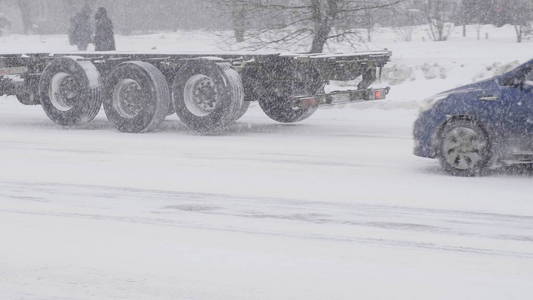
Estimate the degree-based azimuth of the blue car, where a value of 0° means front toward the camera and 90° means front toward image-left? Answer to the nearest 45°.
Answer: approximately 90°

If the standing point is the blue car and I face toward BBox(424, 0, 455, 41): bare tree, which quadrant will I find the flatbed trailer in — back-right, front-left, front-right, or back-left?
front-left

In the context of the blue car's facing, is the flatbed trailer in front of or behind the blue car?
in front

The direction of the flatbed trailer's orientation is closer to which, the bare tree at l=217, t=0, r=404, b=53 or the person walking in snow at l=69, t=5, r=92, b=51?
the person walking in snow

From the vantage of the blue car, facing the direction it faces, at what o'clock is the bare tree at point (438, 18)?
The bare tree is roughly at 3 o'clock from the blue car.

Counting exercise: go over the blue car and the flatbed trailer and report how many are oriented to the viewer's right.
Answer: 0

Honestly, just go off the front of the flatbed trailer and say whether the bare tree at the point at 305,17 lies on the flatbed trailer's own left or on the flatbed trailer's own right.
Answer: on the flatbed trailer's own right

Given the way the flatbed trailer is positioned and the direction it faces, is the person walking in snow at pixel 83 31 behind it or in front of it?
in front

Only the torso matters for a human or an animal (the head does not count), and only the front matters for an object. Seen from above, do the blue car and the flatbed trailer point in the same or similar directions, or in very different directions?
same or similar directions

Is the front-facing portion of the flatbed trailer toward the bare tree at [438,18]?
no

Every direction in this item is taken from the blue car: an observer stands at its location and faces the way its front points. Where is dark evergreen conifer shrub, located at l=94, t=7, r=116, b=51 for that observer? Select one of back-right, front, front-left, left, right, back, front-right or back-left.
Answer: front-right

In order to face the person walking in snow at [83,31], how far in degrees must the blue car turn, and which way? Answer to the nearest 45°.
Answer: approximately 45° to its right

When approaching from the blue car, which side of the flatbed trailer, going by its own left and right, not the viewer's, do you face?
back

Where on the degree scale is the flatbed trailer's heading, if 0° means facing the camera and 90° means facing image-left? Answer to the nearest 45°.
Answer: approximately 135°
